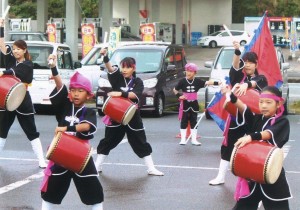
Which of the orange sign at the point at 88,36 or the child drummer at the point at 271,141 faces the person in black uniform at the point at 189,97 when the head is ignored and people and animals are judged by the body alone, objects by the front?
the orange sign

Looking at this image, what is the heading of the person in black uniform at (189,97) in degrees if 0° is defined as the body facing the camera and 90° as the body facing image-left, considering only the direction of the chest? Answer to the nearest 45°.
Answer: approximately 0°

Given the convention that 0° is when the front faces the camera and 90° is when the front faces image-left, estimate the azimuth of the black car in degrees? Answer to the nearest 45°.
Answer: approximately 45°

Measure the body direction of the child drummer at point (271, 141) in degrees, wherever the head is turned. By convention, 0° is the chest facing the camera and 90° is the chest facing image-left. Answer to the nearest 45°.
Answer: approximately 45°

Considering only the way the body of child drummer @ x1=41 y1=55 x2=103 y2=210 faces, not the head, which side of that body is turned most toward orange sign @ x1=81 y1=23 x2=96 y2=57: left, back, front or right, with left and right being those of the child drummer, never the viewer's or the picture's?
back

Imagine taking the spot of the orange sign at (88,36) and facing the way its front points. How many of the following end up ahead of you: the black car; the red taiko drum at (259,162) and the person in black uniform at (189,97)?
3

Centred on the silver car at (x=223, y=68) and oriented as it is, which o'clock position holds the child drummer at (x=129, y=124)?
The child drummer is roughly at 12 o'clock from the silver car.

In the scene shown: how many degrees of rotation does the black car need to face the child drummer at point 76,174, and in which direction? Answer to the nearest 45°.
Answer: approximately 45° to its left

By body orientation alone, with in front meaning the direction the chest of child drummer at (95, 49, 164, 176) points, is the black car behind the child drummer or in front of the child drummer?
behind
